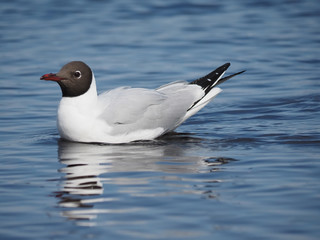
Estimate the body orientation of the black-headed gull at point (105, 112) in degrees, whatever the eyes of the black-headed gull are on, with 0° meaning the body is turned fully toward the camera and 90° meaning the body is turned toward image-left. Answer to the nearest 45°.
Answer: approximately 90°
